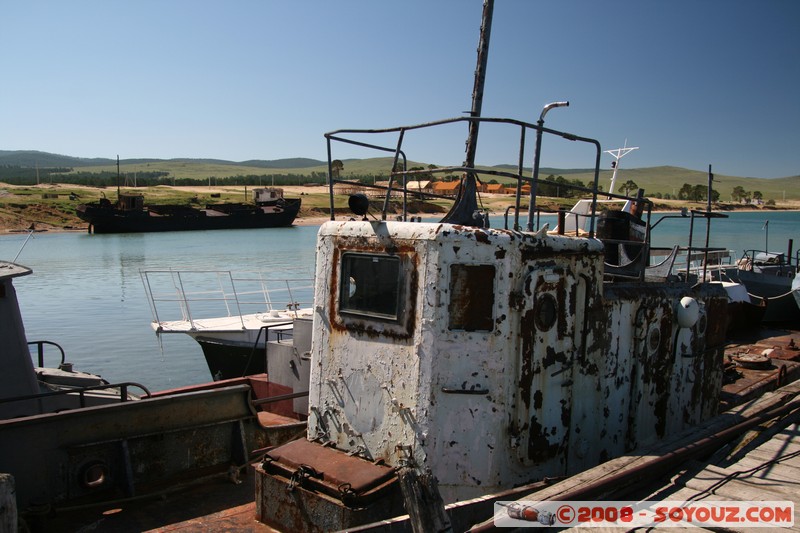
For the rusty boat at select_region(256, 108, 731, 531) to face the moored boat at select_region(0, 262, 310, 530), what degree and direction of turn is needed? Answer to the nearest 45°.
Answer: approximately 45° to its right

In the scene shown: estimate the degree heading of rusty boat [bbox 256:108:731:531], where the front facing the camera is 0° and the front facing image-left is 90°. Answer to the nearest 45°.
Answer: approximately 45°

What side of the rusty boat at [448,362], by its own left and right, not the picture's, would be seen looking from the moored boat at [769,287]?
back
